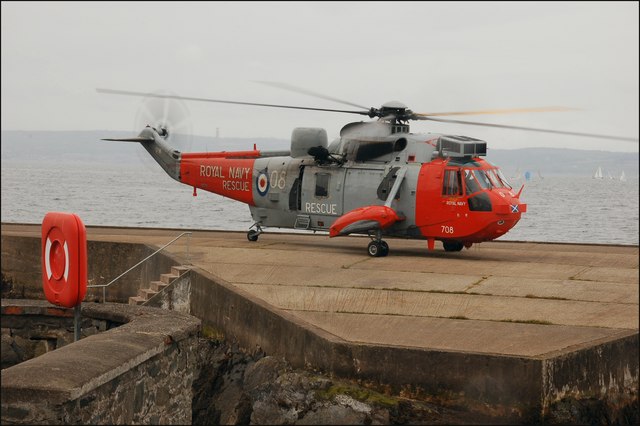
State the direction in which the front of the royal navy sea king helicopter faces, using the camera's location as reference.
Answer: facing the viewer and to the right of the viewer
